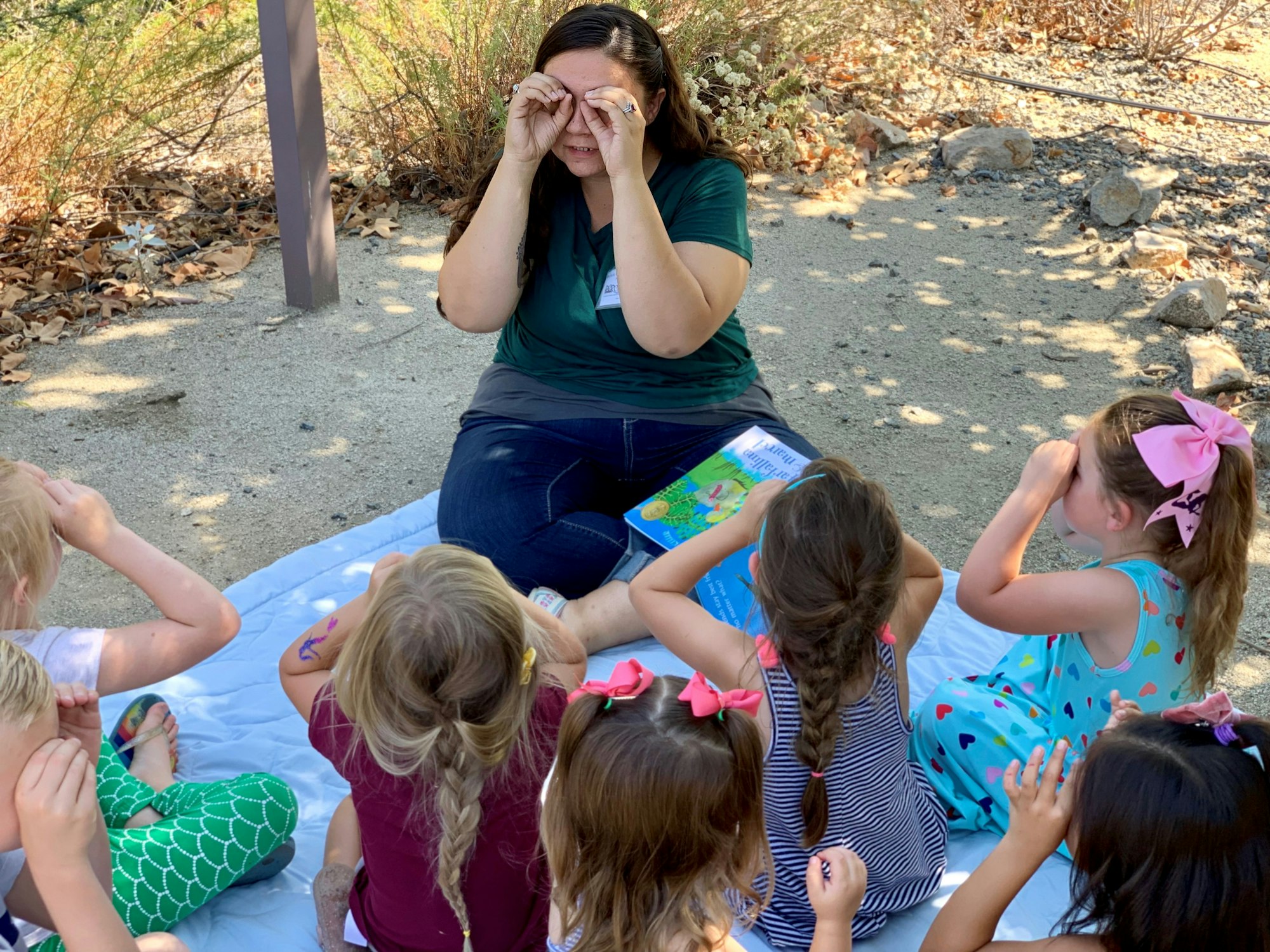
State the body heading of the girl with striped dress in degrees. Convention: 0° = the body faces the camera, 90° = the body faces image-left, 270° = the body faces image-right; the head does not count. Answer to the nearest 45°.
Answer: approximately 180°

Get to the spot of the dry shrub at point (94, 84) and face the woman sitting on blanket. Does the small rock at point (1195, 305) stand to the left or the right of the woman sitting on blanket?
left

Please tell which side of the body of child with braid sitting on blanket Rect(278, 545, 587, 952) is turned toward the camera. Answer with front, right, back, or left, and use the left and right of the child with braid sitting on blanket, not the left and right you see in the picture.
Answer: back

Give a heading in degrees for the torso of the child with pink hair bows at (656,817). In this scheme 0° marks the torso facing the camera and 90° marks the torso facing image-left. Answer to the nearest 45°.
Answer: approximately 180°

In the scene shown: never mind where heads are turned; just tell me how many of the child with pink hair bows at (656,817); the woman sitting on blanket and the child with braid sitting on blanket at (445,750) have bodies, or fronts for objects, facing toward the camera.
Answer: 1

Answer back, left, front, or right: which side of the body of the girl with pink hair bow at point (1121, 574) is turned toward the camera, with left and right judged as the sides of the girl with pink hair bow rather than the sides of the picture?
left

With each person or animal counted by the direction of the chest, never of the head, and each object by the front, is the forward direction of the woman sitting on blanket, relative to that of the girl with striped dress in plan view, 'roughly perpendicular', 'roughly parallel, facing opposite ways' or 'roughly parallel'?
roughly parallel, facing opposite ways

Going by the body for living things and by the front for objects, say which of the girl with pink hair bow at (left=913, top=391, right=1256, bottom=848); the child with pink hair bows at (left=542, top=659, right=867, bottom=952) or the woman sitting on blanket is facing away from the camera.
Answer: the child with pink hair bows

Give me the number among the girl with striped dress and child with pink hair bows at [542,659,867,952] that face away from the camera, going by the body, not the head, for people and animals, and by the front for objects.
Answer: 2

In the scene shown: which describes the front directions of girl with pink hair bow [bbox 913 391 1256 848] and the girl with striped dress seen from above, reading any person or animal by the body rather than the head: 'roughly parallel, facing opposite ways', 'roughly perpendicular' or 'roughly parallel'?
roughly perpendicular

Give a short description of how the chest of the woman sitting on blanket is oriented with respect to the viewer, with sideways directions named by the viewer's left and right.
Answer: facing the viewer

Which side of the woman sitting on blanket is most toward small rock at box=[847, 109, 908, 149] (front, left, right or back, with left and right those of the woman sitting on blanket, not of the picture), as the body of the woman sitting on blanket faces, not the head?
back

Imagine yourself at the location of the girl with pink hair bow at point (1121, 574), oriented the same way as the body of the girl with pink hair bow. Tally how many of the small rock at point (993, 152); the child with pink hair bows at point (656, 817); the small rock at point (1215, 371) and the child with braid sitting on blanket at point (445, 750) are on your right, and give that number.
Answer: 2

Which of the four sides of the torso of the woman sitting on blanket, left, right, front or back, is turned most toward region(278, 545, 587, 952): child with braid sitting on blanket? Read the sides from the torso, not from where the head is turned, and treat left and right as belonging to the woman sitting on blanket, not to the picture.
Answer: front

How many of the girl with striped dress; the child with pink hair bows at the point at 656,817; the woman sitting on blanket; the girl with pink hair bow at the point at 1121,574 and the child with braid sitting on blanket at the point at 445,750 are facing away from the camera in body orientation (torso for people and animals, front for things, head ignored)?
3

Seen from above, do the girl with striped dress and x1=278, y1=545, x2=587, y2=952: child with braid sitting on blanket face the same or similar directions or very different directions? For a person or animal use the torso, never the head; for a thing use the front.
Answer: same or similar directions

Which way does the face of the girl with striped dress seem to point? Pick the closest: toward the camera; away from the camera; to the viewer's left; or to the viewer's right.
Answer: away from the camera

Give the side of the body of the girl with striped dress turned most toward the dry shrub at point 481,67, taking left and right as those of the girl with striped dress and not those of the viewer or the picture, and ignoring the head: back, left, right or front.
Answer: front

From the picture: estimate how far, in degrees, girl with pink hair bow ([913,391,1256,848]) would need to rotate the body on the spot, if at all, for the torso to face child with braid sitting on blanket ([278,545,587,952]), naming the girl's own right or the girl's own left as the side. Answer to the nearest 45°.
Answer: approximately 45° to the girl's own left
